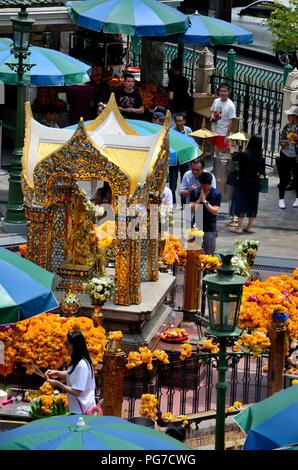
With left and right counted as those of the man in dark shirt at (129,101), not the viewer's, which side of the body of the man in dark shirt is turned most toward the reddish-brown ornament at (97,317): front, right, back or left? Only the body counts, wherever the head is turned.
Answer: front
